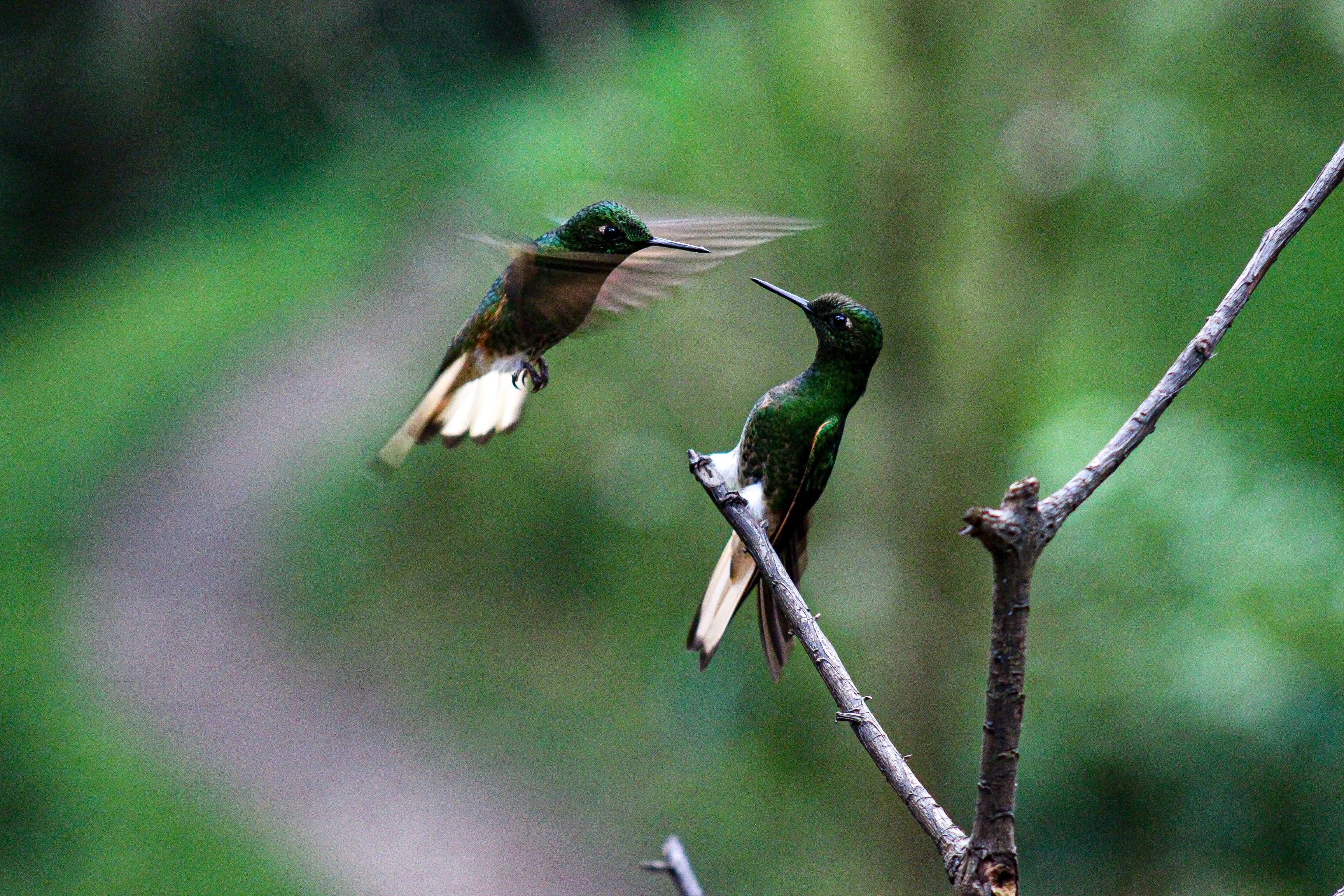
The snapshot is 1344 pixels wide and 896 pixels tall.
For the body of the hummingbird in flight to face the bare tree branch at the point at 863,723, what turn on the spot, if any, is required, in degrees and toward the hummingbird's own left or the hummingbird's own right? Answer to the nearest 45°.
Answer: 0° — it already faces it

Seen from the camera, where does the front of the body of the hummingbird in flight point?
to the viewer's right

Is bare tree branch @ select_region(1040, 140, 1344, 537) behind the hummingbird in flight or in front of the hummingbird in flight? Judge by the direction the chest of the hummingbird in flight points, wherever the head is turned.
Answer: in front

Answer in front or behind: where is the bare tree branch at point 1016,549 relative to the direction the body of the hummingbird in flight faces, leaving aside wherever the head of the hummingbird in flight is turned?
in front
